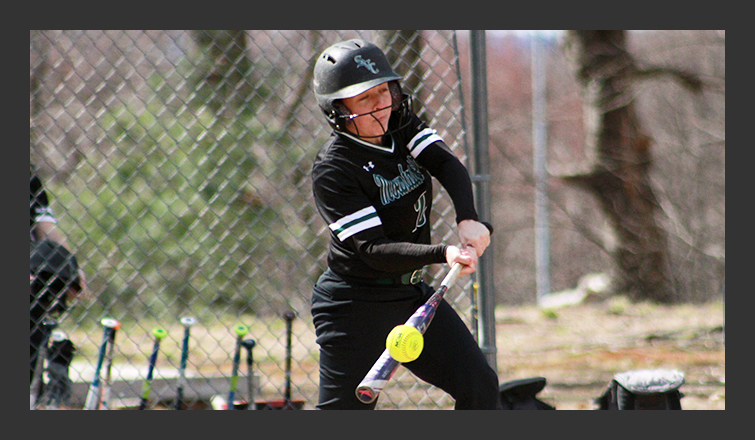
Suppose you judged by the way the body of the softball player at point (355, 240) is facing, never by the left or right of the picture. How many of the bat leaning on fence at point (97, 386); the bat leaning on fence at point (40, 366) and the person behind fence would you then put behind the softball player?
3

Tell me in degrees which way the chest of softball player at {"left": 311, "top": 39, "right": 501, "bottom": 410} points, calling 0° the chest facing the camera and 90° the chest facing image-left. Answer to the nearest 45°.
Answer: approximately 315°

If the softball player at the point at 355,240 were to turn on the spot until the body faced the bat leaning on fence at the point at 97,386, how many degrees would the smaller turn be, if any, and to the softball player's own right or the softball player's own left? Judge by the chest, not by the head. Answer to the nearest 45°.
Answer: approximately 180°

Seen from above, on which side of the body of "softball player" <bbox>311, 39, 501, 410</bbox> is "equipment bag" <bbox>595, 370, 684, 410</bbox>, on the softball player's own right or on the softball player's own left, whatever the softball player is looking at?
on the softball player's own left

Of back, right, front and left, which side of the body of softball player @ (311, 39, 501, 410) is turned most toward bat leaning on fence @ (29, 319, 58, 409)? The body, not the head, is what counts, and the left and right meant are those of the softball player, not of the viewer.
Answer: back

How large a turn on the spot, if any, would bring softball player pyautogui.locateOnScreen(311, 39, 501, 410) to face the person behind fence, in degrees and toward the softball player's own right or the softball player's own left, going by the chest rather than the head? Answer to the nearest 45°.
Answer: approximately 180°

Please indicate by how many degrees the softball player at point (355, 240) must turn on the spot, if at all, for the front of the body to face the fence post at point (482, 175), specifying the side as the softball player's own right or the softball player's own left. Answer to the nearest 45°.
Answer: approximately 90° to the softball player's own left
